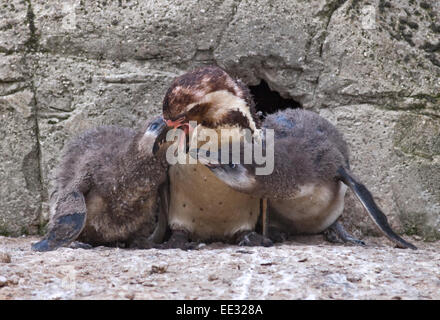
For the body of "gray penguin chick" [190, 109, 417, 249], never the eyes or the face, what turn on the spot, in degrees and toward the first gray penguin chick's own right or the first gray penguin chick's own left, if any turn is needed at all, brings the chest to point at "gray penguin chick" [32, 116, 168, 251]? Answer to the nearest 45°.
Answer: approximately 45° to the first gray penguin chick's own right

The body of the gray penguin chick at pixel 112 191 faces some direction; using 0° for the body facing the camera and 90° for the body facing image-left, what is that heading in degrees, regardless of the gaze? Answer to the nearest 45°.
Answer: approximately 315°

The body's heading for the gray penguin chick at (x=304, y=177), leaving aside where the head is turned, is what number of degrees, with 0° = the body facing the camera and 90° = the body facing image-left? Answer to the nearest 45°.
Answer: approximately 45°

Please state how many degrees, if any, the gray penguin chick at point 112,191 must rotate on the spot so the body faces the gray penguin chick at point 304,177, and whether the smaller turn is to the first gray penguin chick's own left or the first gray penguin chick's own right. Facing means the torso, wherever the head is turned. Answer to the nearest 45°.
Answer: approximately 45° to the first gray penguin chick's own left
